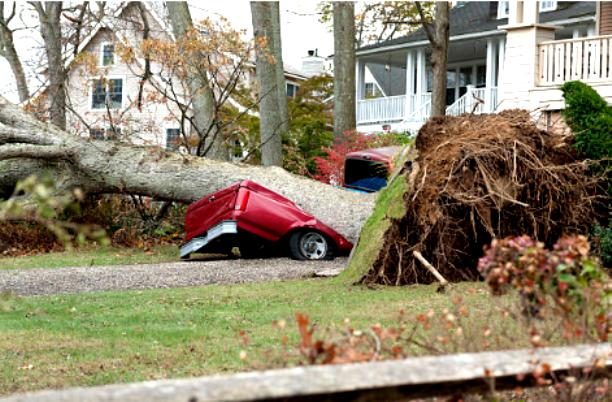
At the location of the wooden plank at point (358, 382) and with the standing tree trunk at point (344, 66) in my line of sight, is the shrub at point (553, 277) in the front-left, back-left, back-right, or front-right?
front-right

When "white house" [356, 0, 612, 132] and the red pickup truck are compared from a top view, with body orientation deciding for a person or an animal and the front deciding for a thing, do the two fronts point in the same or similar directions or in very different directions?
very different directions

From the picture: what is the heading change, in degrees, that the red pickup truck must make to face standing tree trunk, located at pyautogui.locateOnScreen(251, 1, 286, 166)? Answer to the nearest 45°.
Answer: approximately 45° to its left

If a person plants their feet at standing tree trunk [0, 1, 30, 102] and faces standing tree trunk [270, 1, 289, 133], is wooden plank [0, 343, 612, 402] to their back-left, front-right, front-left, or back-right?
front-right

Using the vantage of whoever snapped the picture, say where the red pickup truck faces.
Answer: facing away from the viewer and to the right of the viewer

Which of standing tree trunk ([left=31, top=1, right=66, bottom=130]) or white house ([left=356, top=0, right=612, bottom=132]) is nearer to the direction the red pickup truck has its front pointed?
the white house

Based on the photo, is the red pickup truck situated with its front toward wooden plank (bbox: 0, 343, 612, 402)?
no

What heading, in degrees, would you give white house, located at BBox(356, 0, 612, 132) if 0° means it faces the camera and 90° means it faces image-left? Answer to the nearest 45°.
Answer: approximately 45°

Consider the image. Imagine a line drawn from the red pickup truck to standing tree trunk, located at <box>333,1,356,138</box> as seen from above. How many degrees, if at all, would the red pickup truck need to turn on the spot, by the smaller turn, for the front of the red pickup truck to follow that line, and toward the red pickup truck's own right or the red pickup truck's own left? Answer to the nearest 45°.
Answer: approximately 45° to the red pickup truck's own left

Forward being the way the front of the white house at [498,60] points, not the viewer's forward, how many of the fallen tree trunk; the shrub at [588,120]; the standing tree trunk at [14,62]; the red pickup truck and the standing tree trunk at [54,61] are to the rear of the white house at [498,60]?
0

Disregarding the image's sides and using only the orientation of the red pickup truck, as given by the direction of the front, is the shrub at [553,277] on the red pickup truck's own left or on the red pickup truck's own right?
on the red pickup truck's own right

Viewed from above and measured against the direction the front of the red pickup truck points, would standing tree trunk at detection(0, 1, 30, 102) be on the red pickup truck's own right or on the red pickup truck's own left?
on the red pickup truck's own left

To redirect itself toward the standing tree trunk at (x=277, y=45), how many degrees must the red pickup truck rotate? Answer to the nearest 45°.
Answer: approximately 45° to its left

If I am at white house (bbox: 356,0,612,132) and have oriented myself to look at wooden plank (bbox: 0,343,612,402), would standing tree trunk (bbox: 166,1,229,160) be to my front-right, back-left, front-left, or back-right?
front-right

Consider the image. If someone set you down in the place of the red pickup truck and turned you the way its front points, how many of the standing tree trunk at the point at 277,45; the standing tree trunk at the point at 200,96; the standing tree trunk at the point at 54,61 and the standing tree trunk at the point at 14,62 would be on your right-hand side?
0
